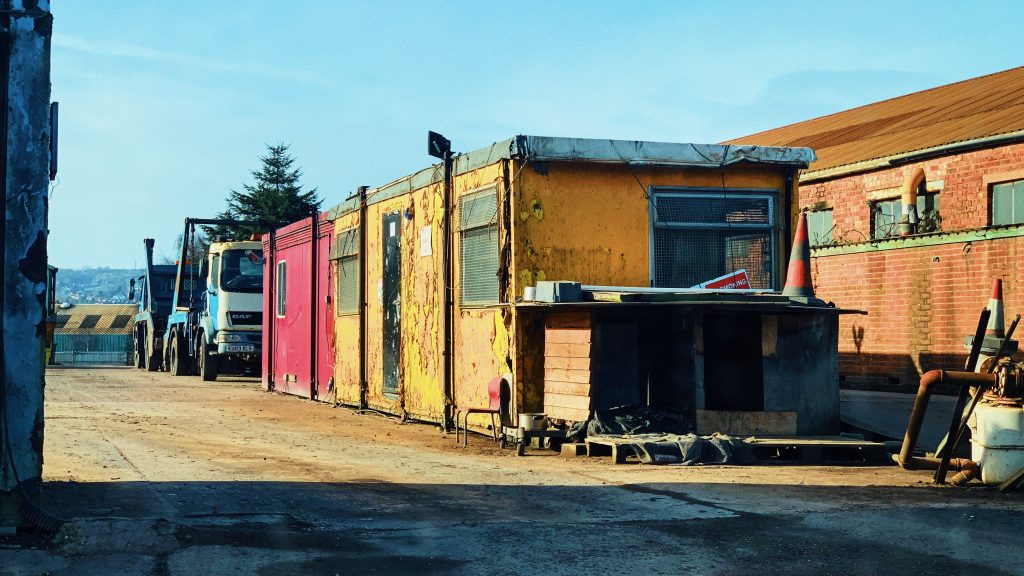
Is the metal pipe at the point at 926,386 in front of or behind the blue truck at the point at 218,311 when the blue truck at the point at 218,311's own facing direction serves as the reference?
in front

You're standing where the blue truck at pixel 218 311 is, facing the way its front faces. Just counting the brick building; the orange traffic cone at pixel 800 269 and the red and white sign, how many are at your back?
0

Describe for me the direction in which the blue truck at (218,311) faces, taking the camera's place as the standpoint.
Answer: facing the viewer and to the right of the viewer

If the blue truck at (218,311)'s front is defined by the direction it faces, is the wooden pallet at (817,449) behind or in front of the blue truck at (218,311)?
in front

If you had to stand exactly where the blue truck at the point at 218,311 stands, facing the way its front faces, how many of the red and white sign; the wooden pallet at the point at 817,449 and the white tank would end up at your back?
0

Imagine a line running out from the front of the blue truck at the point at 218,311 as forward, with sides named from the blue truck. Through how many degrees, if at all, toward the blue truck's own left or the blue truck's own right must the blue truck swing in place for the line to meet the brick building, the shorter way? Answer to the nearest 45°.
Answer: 0° — it already faces it

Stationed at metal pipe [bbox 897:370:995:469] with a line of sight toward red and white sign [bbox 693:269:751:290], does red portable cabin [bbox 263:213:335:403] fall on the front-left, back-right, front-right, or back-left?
front-left
